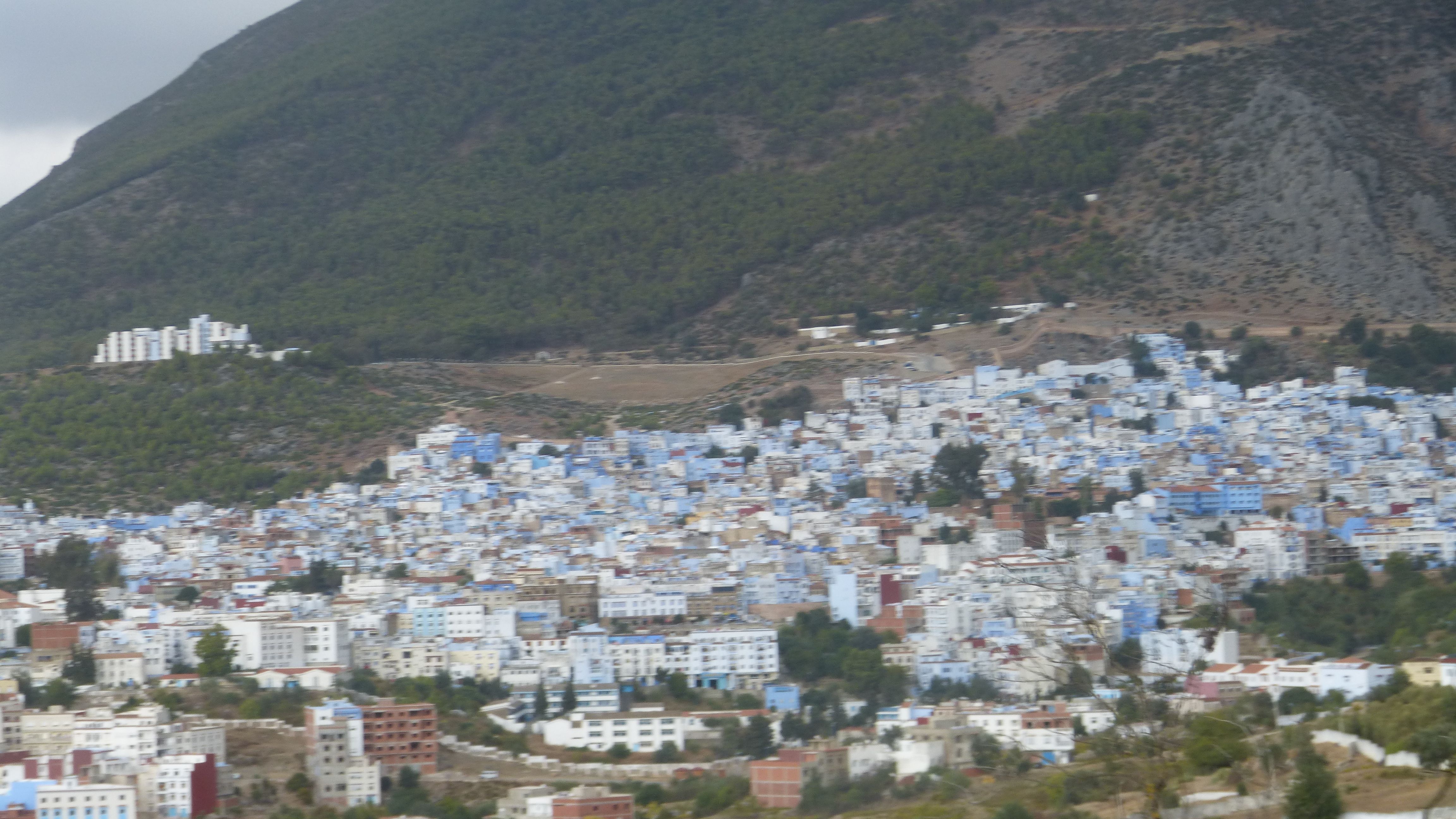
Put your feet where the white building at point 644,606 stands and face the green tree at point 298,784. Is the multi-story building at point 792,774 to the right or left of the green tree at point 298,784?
left

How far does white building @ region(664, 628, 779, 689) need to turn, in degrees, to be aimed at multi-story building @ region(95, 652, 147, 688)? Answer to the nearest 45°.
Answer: approximately 90° to its right

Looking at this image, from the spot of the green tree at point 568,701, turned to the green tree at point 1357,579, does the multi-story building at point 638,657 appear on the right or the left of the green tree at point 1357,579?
left

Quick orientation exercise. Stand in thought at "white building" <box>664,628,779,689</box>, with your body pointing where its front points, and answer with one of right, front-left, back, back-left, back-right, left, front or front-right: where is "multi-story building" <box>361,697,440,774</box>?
front-right

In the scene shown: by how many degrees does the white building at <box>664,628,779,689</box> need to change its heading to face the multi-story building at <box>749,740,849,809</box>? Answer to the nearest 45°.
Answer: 0° — it already faces it

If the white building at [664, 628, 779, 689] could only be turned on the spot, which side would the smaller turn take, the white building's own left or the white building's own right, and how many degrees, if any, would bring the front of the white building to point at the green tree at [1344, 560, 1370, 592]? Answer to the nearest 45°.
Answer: approximately 90° to the white building's own left

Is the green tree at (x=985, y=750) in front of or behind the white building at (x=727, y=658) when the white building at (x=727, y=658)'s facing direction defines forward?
in front

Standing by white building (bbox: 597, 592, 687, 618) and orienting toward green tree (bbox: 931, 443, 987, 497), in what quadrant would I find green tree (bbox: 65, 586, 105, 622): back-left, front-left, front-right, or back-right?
back-left

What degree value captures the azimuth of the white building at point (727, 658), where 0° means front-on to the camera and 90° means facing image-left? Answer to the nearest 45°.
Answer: approximately 0°

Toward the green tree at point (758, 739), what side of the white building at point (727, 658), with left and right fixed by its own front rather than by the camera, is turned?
front

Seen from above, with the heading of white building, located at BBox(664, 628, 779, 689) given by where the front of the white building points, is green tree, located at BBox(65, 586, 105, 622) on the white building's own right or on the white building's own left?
on the white building's own right

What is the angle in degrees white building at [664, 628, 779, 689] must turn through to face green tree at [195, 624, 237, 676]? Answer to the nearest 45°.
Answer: approximately 90° to its right

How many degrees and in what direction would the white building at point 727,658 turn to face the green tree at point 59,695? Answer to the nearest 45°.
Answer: approximately 90° to its right

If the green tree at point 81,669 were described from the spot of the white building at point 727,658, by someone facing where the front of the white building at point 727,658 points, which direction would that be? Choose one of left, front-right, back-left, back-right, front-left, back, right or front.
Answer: right

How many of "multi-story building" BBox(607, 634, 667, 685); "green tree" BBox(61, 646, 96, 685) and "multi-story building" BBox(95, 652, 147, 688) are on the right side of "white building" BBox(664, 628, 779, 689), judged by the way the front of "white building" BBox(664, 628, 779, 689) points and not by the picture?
3

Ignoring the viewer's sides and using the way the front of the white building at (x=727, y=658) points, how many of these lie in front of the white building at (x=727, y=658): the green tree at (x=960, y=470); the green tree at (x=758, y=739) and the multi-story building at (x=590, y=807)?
2

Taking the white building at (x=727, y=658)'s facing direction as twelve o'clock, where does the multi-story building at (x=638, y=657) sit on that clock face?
The multi-story building is roughly at 3 o'clock from the white building.
